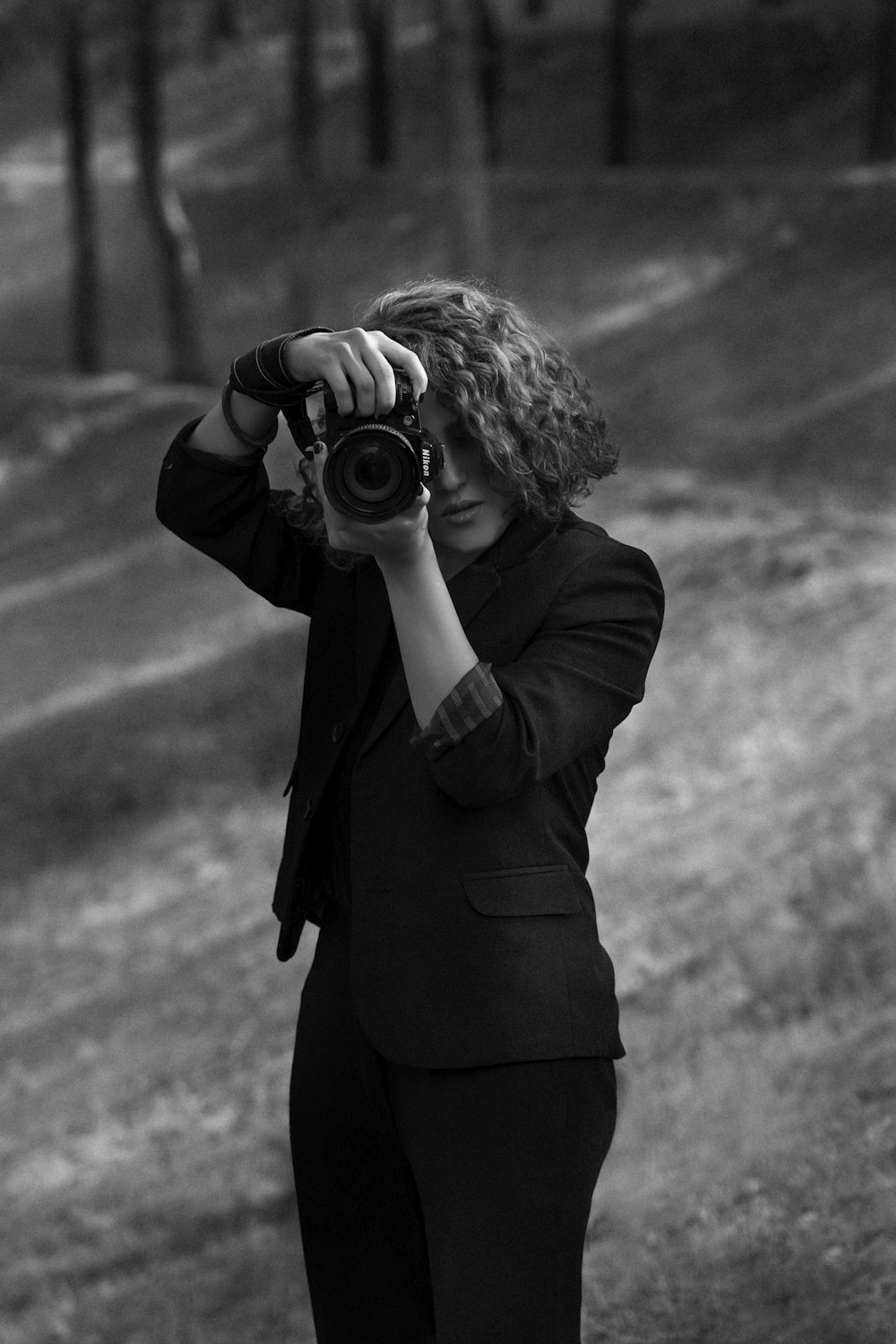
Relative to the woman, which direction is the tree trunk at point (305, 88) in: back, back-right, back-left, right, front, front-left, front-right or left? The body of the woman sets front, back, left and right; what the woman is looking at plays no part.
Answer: back-right

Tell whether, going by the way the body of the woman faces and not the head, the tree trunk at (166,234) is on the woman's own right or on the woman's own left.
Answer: on the woman's own right

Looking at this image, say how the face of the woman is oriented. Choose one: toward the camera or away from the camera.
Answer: toward the camera

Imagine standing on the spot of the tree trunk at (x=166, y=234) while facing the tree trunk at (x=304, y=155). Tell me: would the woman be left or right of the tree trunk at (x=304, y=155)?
right

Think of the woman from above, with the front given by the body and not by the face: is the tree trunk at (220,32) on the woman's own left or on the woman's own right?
on the woman's own right

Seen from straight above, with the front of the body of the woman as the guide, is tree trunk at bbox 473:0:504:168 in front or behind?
behind

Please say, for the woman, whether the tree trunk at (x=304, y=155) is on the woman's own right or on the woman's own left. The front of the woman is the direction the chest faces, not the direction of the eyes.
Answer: on the woman's own right

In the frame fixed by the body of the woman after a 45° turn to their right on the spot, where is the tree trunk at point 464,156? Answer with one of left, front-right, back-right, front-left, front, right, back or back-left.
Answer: right

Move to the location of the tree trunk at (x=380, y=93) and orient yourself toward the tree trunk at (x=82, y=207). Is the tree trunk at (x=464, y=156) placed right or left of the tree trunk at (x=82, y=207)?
left

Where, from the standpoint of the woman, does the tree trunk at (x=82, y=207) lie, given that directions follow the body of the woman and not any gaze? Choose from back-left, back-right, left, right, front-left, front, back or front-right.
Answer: back-right

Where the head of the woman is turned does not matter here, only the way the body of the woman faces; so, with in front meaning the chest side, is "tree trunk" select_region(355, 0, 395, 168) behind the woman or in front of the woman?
behind

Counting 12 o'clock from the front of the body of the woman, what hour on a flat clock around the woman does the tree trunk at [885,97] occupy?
The tree trunk is roughly at 5 o'clock from the woman.
